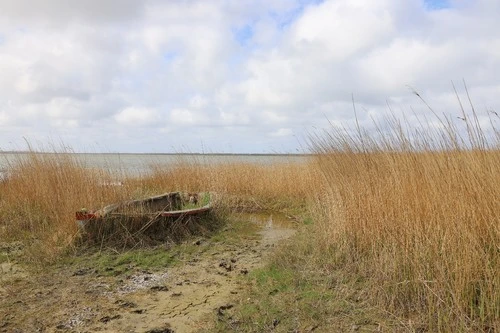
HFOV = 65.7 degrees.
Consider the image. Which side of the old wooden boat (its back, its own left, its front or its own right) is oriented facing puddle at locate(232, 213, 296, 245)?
back

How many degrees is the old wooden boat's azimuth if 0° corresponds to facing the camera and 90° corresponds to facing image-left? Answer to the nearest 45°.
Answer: approximately 45°
